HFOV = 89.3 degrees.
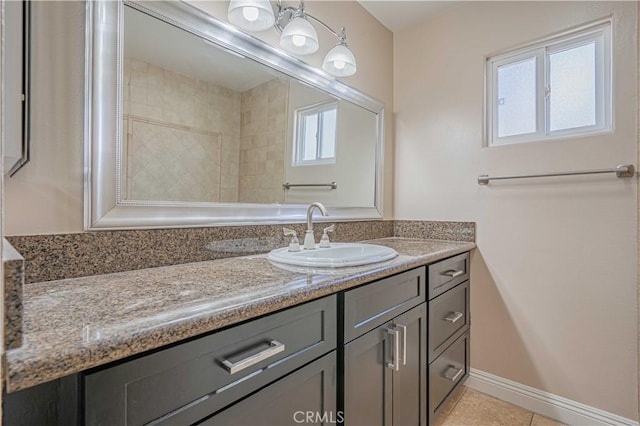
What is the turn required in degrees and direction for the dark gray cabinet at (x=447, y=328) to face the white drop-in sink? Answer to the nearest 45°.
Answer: approximately 90° to its right

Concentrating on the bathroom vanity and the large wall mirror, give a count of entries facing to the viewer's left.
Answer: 0

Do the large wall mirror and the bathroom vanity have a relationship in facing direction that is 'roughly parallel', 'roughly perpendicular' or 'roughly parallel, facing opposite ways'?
roughly parallel

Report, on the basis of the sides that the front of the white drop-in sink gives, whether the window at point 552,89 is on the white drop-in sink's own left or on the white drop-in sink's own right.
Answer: on the white drop-in sink's own left

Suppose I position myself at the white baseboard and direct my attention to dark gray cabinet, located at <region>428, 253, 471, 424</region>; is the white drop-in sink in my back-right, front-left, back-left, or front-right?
front-left

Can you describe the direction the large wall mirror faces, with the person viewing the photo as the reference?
facing the viewer and to the right of the viewer

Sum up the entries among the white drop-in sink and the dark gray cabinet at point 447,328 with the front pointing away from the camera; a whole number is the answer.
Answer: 0

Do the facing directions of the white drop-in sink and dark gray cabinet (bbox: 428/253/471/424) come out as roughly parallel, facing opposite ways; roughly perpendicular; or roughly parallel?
roughly parallel

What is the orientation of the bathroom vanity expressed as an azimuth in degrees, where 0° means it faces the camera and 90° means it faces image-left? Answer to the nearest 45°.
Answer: approximately 315°

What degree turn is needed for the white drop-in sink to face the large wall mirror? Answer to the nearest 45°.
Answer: approximately 135° to its right
